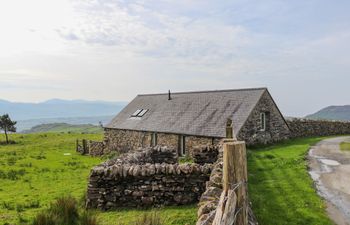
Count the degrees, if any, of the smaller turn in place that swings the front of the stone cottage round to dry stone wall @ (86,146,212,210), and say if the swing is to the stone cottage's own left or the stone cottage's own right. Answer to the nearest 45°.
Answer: approximately 45° to the stone cottage's own left

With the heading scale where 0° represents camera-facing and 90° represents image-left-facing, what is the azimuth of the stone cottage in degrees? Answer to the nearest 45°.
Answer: approximately 45°

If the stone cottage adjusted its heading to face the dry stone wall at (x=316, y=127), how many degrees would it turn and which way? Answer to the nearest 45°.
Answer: approximately 180°

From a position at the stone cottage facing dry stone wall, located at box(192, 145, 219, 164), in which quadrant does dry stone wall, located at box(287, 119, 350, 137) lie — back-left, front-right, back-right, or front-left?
back-left

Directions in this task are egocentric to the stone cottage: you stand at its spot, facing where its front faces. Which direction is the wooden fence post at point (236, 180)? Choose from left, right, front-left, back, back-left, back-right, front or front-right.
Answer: front-left

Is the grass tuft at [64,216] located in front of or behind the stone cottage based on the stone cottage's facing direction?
in front
